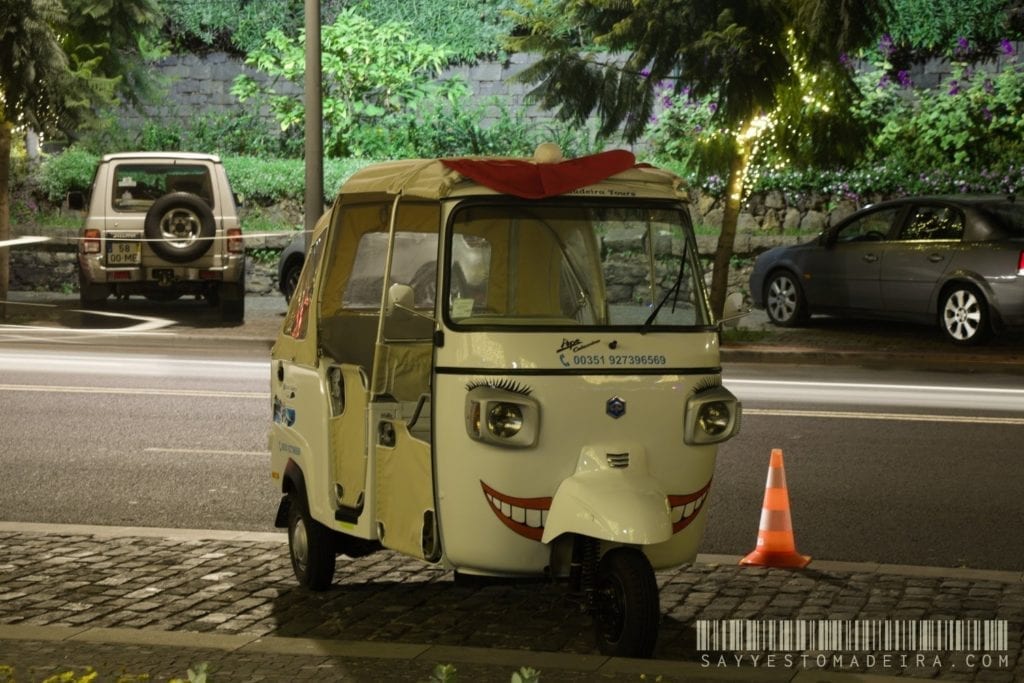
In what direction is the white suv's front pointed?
away from the camera

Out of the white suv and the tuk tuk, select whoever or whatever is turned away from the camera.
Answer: the white suv

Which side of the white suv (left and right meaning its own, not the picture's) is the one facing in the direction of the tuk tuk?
back

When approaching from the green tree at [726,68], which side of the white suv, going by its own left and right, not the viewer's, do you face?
right

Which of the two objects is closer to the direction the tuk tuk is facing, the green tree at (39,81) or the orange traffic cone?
the orange traffic cone

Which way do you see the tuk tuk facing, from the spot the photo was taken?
facing the viewer and to the right of the viewer

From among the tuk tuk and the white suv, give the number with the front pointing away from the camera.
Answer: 1

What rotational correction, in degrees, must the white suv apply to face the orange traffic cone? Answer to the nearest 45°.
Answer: approximately 180°

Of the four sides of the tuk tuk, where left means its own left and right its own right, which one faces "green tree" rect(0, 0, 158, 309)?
back

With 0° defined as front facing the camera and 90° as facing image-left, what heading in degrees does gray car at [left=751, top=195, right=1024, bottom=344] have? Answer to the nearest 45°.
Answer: approximately 135°
